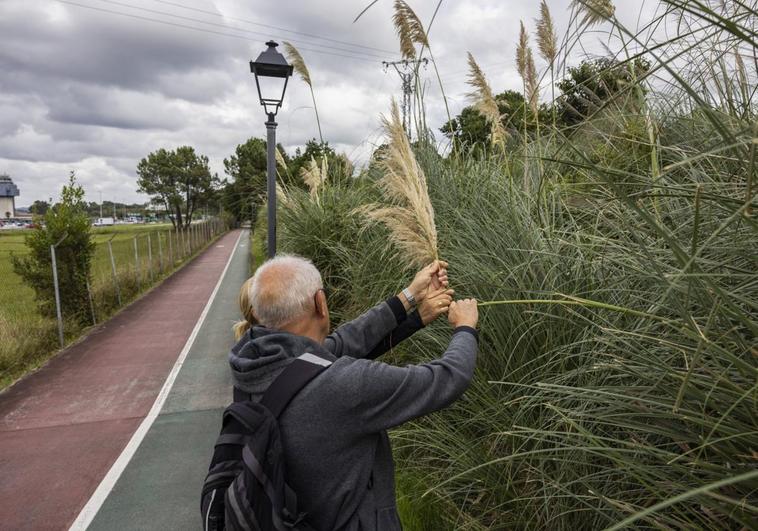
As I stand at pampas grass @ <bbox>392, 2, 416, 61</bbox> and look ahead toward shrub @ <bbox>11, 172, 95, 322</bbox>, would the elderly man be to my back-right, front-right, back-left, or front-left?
back-left

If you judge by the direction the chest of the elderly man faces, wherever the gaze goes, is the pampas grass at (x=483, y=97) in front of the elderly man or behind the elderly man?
in front

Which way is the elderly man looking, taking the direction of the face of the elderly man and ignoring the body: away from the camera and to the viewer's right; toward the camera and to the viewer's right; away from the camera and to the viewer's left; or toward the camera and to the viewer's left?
away from the camera and to the viewer's right

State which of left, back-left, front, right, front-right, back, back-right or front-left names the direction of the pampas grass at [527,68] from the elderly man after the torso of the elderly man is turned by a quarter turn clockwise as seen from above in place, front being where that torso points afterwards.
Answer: left

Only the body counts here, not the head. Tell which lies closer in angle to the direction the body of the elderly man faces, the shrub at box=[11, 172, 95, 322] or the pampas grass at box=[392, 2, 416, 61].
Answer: the pampas grass

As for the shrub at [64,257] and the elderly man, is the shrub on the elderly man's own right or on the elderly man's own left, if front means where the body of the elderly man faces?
on the elderly man's own left

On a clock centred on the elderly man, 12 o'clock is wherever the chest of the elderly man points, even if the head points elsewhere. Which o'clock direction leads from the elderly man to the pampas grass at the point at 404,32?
The pampas grass is roughly at 11 o'clock from the elderly man.

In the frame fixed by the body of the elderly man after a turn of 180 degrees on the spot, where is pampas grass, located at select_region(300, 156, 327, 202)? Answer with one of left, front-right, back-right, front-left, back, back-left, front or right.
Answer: back-right

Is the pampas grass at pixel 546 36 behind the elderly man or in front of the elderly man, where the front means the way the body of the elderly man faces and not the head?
in front

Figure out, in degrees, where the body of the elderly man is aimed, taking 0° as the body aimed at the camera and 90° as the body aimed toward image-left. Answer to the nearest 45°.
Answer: approximately 225°

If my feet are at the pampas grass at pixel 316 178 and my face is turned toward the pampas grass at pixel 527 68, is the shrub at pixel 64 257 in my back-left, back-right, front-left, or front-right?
back-right
